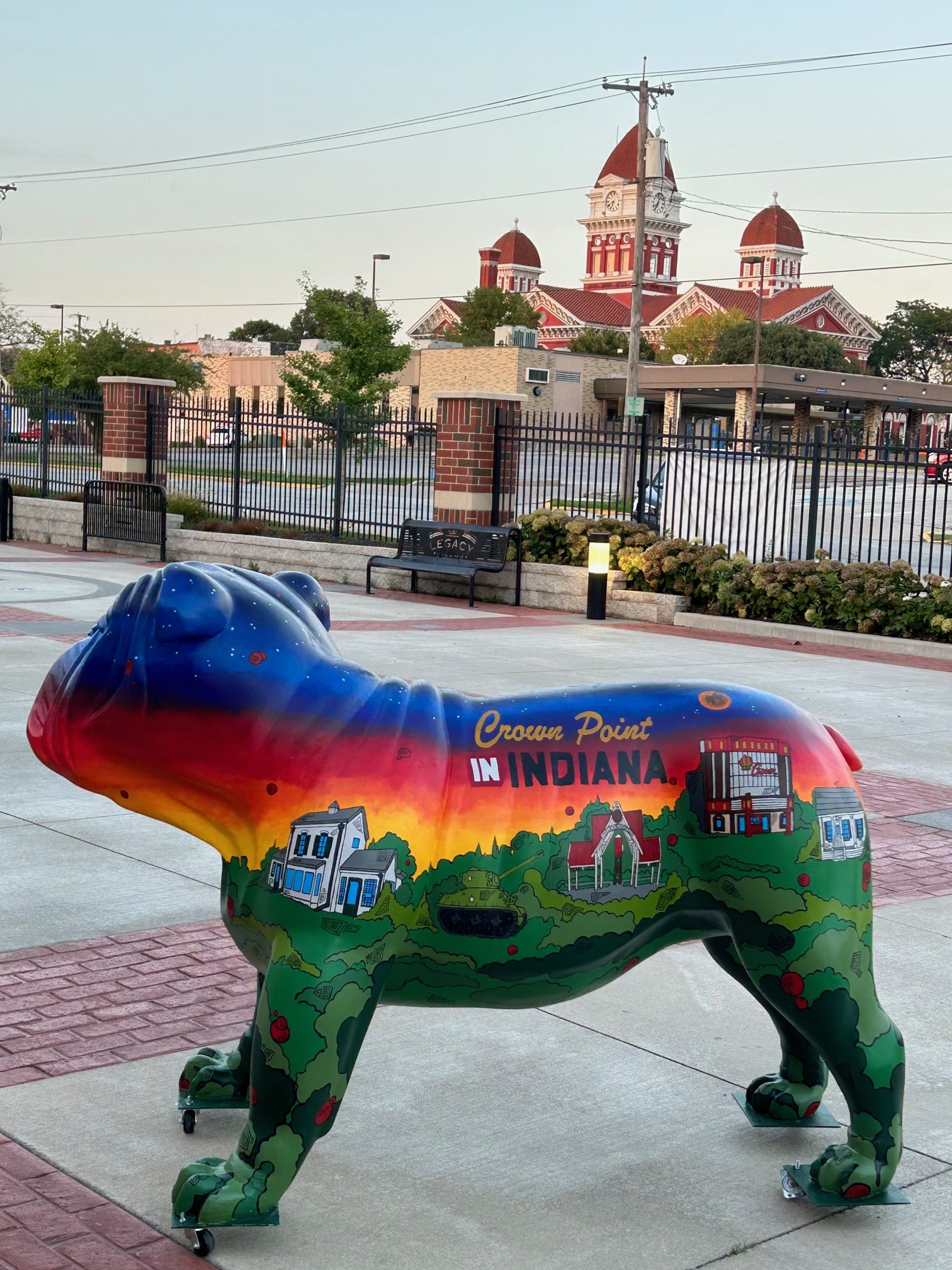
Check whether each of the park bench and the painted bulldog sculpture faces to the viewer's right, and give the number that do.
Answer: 0

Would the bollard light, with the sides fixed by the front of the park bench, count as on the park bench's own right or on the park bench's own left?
on the park bench's own left

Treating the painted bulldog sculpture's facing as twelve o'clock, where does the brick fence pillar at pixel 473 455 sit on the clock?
The brick fence pillar is roughly at 3 o'clock from the painted bulldog sculpture.

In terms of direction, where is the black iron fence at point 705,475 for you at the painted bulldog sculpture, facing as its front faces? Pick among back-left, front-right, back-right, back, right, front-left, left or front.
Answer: right

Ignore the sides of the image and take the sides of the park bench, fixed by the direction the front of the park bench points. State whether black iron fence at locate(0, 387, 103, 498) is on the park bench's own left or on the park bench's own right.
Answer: on the park bench's own right

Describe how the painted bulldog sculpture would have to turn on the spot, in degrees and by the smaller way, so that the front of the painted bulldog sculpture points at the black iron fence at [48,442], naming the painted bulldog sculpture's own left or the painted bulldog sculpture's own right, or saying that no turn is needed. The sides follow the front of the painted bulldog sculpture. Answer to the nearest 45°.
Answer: approximately 90° to the painted bulldog sculpture's own right

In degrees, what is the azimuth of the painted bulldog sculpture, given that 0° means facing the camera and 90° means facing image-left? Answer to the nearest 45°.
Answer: approximately 90°

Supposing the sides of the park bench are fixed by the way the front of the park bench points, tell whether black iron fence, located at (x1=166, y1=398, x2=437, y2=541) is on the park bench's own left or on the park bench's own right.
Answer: on the park bench's own right

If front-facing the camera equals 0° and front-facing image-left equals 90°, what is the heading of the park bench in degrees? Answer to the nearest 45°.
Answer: approximately 45°

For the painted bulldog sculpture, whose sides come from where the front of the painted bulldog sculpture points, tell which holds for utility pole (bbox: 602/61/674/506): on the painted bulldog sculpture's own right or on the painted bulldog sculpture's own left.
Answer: on the painted bulldog sculpture's own right

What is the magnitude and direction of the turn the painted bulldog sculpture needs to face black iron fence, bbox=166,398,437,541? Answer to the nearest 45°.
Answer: approximately 90° to its right

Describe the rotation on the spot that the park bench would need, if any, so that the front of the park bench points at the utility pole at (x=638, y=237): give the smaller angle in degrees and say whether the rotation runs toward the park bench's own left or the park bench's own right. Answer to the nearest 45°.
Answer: approximately 135° to the park bench's own right
